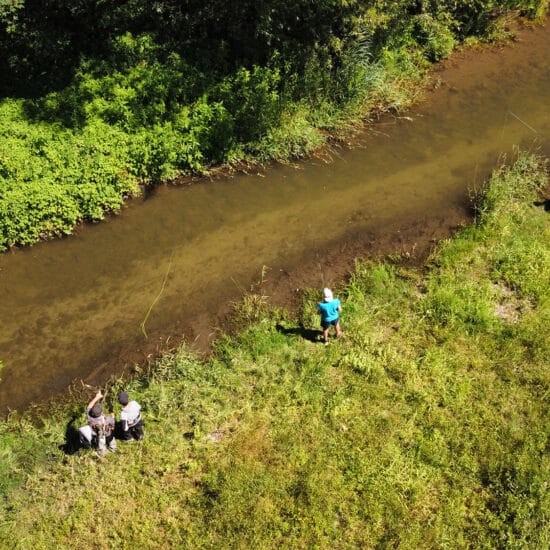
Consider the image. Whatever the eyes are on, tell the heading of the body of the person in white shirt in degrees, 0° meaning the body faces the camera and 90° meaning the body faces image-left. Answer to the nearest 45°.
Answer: approximately 135°

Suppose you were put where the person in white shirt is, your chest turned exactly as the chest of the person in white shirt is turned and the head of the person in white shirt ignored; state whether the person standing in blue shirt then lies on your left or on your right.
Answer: on your right
